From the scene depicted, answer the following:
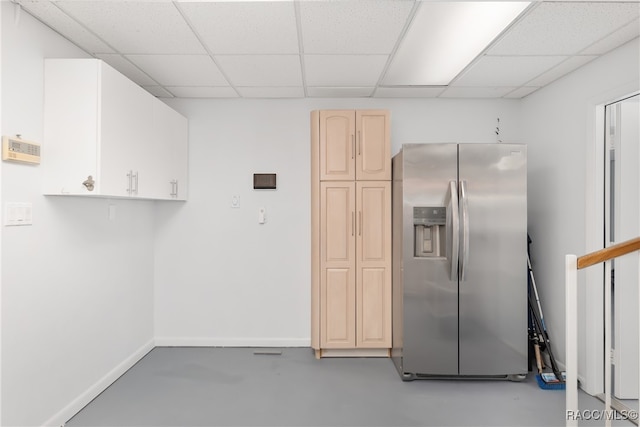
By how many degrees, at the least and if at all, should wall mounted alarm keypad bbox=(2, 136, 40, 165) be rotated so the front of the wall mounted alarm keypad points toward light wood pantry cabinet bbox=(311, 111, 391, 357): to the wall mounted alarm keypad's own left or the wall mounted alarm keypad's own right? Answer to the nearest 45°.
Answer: approximately 45° to the wall mounted alarm keypad's own left

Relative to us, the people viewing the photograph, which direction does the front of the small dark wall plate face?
facing the viewer

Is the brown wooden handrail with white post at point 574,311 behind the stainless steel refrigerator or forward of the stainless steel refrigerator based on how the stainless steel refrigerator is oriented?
forward

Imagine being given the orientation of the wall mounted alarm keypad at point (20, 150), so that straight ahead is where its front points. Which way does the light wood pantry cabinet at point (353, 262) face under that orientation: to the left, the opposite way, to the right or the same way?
to the right

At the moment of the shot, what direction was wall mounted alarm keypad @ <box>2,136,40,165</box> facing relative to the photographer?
facing the viewer and to the right of the viewer

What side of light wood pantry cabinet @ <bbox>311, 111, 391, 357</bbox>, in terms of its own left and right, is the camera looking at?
front

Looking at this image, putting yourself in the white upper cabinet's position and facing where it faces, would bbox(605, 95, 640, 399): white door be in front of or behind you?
in front

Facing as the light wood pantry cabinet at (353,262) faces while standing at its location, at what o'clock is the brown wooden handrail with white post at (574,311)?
The brown wooden handrail with white post is roughly at 11 o'clock from the light wood pantry cabinet.

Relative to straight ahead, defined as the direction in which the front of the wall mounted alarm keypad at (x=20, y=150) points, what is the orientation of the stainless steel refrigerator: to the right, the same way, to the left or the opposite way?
to the right

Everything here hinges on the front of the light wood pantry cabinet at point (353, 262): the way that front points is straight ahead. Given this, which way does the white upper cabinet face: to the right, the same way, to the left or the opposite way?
to the left

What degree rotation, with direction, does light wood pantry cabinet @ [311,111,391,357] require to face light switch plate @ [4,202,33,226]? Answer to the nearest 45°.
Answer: approximately 45° to its right

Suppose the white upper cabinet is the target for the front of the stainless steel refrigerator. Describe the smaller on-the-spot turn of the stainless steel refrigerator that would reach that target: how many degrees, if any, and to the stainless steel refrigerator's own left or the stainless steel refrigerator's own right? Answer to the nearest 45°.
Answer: approximately 45° to the stainless steel refrigerator's own right

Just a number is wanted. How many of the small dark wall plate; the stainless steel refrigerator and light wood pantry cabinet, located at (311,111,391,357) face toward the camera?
3

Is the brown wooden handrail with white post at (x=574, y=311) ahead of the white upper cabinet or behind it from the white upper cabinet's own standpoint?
ahead
